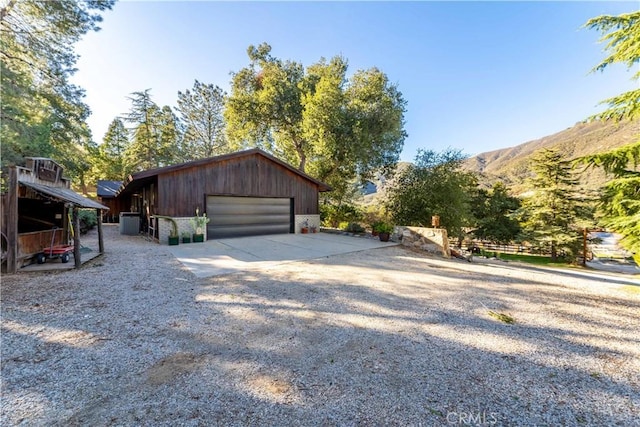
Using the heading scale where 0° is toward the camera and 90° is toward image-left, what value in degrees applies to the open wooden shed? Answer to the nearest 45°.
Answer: approximately 315°

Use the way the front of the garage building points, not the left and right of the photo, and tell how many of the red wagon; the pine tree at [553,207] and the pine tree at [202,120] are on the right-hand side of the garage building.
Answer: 1

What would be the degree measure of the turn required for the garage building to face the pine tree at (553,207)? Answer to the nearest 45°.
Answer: approximately 45° to its left

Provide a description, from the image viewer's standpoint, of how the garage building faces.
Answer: facing the viewer and to the right of the viewer

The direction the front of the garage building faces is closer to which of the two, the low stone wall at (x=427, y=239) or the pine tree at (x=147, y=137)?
the low stone wall

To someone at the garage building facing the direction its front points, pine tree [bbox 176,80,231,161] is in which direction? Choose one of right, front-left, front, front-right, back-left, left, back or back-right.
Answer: back-left

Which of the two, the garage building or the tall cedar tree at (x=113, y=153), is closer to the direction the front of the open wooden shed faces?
the garage building

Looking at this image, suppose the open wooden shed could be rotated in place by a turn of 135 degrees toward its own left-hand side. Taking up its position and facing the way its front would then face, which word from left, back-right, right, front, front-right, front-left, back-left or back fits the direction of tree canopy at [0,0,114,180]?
front

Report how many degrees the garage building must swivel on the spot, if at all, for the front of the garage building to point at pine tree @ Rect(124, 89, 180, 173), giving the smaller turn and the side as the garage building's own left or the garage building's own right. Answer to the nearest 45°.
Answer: approximately 135° to the garage building's own left

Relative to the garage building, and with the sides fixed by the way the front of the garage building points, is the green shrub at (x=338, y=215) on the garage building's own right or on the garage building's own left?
on the garage building's own left

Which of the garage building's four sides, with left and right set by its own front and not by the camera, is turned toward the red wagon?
right

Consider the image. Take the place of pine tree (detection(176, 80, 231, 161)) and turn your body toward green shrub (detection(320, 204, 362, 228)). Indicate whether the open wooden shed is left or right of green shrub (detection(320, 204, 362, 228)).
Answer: right

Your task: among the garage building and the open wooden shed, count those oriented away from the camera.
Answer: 0

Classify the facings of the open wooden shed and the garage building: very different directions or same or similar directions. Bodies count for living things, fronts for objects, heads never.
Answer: same or similar directions

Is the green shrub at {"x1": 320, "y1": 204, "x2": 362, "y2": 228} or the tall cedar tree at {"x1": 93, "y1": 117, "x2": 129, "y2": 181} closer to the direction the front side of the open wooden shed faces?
the green shrub
